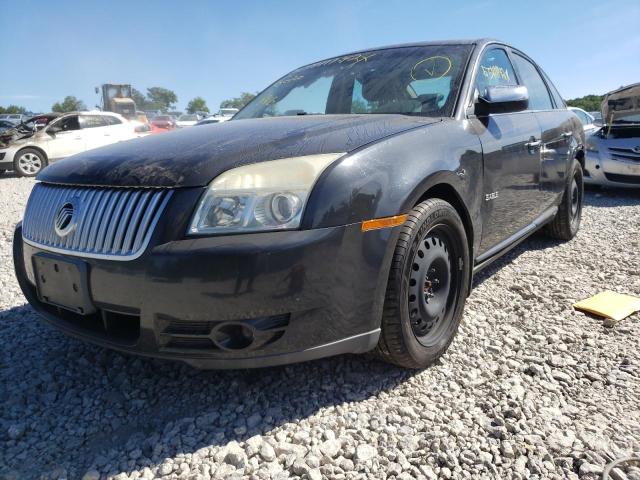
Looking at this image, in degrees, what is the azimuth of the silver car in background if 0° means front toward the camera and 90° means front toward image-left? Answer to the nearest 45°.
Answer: approximately 0°

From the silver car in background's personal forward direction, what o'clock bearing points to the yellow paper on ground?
The yellow paper on ground is roughly at 12 o'clock from the silver car in background.

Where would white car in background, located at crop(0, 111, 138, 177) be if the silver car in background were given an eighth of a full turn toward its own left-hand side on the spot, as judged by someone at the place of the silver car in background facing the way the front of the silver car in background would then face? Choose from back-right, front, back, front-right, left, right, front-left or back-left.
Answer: back-right
